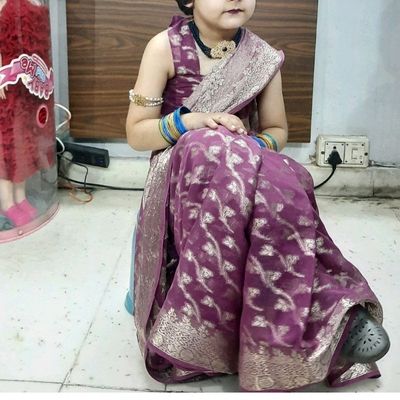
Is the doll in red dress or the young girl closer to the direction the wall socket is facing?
the young girl

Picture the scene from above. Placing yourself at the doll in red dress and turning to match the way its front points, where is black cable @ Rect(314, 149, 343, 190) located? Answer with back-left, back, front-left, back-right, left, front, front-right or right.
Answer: front-left

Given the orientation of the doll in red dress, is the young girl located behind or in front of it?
in front

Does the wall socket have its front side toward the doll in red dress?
no

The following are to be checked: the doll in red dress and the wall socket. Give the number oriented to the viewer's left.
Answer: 0

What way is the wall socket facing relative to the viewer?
toward the camera

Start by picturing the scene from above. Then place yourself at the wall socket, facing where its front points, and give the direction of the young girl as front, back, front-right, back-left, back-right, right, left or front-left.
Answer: front

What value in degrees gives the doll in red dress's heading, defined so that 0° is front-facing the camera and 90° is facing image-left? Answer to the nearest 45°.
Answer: approximately 315°

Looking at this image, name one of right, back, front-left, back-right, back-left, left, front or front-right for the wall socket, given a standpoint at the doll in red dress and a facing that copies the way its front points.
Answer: front-left
